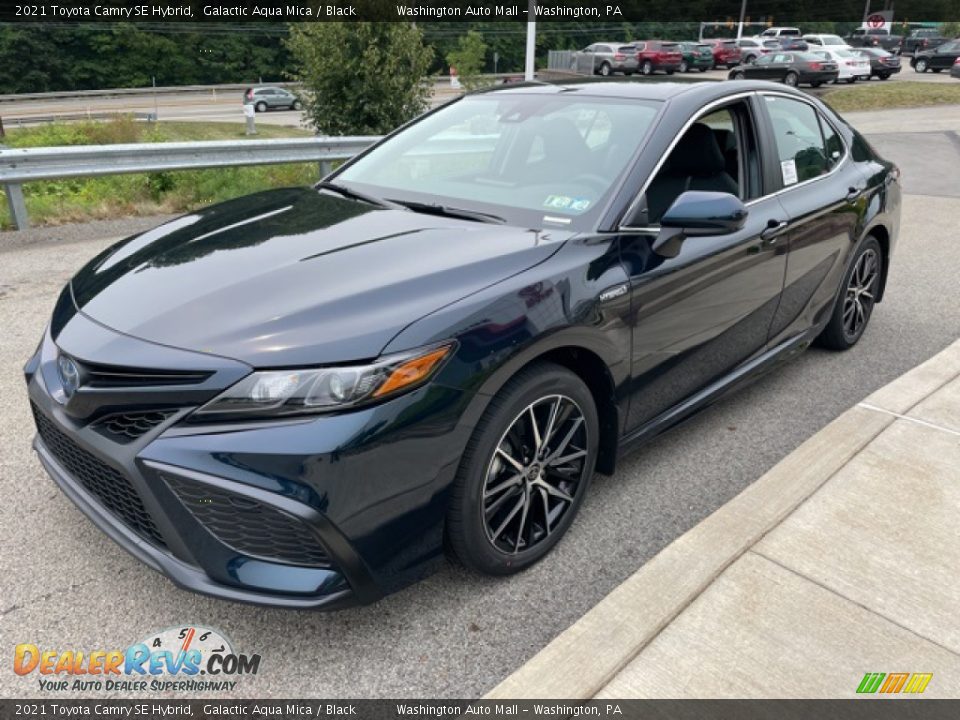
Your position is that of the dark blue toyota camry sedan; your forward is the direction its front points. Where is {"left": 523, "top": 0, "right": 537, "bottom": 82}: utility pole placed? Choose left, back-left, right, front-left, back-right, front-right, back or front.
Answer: back-right

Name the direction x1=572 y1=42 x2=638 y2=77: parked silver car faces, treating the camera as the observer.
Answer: facing away from the viewer and to the left of the viewer

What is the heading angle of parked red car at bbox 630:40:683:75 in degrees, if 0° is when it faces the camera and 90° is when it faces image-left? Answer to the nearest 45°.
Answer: approximately 135°

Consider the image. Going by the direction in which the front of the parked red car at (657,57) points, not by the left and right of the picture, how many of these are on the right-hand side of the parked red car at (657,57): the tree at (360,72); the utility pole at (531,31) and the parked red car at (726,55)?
1

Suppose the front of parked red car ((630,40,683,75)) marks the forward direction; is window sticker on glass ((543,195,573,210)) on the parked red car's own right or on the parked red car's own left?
on the parked red car's own left

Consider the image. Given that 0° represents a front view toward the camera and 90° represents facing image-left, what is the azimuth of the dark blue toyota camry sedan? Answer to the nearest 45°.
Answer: approximately 45°

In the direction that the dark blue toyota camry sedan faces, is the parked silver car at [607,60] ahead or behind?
behind

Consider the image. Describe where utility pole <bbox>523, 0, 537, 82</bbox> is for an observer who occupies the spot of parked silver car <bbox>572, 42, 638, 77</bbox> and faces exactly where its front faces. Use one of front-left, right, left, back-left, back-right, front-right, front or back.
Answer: back-left
